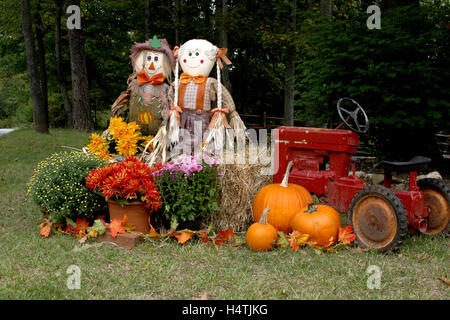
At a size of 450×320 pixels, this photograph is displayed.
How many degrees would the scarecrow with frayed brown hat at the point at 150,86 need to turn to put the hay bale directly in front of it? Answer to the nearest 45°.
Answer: approximately 45° to its left

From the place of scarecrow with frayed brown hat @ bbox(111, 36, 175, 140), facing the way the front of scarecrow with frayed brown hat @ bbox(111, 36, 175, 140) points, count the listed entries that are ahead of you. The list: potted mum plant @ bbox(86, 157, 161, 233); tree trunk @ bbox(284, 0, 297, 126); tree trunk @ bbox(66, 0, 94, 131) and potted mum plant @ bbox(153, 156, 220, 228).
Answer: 2

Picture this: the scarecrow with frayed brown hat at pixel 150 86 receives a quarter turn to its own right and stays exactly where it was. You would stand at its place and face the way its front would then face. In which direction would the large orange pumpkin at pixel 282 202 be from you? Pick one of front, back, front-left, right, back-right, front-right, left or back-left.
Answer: back-left

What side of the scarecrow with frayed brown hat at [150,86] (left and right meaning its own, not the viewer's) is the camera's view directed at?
front

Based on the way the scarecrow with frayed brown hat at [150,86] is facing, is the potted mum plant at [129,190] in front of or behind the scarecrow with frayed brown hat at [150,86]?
in front

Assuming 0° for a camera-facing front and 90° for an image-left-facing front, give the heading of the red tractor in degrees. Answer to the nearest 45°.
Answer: approximately 135°

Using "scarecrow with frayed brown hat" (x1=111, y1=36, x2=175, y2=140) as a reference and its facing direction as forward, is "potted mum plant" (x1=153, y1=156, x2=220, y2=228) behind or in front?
in front

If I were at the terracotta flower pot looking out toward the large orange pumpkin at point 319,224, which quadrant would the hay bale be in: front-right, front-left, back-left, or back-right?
front-left

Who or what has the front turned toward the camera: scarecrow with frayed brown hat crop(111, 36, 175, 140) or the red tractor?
the scarecrow with frayed brown hat

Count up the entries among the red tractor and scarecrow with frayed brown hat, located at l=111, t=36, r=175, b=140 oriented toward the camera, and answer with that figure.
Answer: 1

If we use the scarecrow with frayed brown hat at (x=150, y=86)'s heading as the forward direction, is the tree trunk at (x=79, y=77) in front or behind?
behind

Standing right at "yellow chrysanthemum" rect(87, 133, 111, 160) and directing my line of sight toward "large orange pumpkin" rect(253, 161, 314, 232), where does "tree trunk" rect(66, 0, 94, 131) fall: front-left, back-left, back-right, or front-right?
back-left

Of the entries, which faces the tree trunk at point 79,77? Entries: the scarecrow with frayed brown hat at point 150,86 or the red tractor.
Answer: the red tractor
